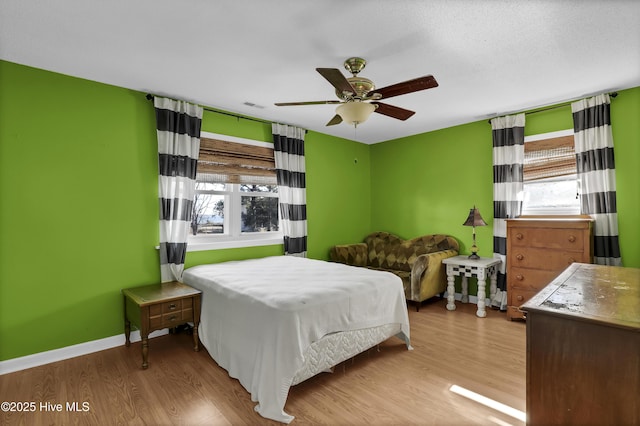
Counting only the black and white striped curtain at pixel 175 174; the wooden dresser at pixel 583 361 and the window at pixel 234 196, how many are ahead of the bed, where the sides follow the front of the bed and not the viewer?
1

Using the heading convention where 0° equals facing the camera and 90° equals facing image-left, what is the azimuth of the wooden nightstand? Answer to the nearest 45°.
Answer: approximately 315°

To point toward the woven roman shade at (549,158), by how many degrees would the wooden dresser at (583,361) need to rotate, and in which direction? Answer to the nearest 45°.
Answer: approximately 90° to its right

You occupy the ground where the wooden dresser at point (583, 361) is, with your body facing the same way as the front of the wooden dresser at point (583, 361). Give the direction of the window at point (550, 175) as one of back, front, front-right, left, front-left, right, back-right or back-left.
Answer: right

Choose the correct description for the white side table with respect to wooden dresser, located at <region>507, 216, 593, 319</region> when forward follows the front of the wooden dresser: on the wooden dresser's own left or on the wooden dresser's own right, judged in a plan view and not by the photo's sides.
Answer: on the wooden dresser's own right

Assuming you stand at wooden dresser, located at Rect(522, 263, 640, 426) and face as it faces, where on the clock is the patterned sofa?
The patterned sofa is roughly at 2 o'clock from the wooden dresser.

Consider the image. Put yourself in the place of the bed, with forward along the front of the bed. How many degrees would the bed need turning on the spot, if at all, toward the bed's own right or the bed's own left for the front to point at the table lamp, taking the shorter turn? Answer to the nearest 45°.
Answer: approximately 90° to the bed's own left

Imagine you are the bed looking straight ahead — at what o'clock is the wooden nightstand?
The wooden nightstand is roughly at 5 o'clock from the bed.

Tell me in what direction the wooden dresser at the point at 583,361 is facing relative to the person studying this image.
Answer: facing to the left of the viewer

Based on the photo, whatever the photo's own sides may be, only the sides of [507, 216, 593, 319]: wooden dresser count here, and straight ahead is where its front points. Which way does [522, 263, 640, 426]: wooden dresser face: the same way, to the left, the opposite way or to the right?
to the right

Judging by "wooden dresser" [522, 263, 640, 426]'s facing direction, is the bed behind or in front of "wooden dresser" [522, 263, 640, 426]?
in front

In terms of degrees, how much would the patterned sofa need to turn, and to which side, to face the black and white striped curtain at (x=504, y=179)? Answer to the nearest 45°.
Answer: approximately 135° to its left

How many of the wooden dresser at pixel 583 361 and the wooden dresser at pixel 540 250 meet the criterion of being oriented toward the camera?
1

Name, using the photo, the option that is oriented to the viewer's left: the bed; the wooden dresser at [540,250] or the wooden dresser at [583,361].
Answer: the wooden dresser at [583,361]

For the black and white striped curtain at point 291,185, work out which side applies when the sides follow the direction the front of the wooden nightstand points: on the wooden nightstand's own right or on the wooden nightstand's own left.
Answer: on the wooden nightstand's own left

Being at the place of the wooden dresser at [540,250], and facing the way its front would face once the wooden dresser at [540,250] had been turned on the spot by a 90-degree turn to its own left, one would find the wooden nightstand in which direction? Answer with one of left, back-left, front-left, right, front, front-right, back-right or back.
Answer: back-right

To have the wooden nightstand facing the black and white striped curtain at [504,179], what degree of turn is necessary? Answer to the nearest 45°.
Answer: approximately 45° to its left
